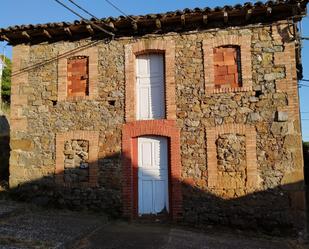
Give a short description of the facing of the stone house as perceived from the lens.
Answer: facing the viewer
